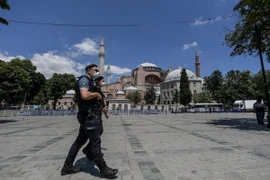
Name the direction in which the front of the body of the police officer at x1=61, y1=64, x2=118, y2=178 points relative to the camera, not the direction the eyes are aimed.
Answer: to the viewer's right

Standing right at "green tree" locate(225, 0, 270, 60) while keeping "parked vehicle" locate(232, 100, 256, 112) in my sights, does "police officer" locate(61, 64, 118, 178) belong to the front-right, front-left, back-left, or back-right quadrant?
back-left

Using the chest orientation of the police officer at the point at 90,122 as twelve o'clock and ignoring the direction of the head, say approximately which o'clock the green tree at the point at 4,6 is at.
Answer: The green tree is roughly at 8 o'clock from the police officer.

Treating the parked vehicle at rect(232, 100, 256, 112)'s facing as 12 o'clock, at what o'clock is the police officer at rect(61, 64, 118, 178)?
The police officer is roughly at 9 o'clock from the parked vehicle.

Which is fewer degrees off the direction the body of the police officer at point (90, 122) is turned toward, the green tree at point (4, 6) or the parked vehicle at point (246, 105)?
the parked vehicle

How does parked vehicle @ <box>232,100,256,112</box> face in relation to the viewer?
to the viewer's left

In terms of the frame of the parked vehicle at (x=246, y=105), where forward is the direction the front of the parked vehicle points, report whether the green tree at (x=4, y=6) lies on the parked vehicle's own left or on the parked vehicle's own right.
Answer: on the parked vehicle's own left
